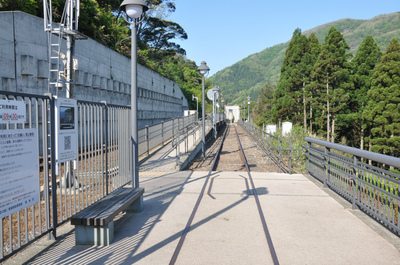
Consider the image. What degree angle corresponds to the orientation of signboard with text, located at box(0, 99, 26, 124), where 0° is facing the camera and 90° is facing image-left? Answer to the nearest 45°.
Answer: approximately 315°

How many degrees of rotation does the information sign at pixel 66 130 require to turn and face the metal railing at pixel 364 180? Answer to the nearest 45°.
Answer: approximately 45° to its left

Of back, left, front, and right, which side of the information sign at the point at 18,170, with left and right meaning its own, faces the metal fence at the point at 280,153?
left

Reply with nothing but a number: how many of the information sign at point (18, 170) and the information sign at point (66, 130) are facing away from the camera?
0

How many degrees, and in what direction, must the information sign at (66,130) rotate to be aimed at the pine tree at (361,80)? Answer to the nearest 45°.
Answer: approximately 90° to its left

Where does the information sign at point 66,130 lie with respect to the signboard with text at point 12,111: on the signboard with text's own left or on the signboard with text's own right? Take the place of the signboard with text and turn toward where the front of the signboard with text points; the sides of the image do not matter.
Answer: on the signboard with text's own left

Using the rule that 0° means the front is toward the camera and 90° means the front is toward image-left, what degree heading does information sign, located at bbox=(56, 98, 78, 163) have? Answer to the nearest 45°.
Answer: approximately 315°

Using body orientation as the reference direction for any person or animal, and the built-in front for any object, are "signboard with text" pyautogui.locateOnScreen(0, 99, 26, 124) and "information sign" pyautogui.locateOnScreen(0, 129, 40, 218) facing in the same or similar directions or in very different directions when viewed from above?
same or similar directions

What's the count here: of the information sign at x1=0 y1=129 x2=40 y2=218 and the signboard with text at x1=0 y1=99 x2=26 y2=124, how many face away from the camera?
0

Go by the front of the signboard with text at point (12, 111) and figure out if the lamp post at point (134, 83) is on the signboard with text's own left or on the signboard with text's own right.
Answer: on the signboard with text's own left
